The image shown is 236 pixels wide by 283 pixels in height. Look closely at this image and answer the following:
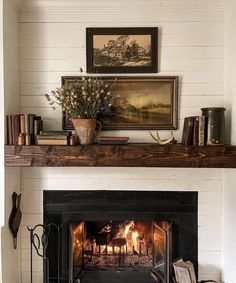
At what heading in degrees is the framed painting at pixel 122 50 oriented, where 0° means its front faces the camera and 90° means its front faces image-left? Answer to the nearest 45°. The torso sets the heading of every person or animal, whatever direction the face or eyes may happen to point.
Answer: approximately 0°

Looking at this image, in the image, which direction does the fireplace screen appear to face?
toward the camera

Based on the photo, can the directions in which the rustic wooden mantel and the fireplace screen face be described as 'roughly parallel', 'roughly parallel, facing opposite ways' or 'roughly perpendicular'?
roughly parallel

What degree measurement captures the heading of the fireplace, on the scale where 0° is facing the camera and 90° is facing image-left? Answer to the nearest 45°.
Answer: approximately 0°

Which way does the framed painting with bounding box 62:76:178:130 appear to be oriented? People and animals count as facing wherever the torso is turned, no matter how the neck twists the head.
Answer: toward the camera

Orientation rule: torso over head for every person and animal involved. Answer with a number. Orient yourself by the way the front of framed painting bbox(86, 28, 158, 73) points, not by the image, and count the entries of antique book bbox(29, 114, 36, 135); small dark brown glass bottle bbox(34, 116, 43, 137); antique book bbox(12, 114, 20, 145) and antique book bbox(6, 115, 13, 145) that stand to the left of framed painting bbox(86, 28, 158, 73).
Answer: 0

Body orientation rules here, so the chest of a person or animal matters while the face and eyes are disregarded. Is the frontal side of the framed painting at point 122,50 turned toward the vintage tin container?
no

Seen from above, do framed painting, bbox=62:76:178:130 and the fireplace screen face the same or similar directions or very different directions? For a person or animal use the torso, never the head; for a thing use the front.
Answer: same or similar directions

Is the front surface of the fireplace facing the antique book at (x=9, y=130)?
no
